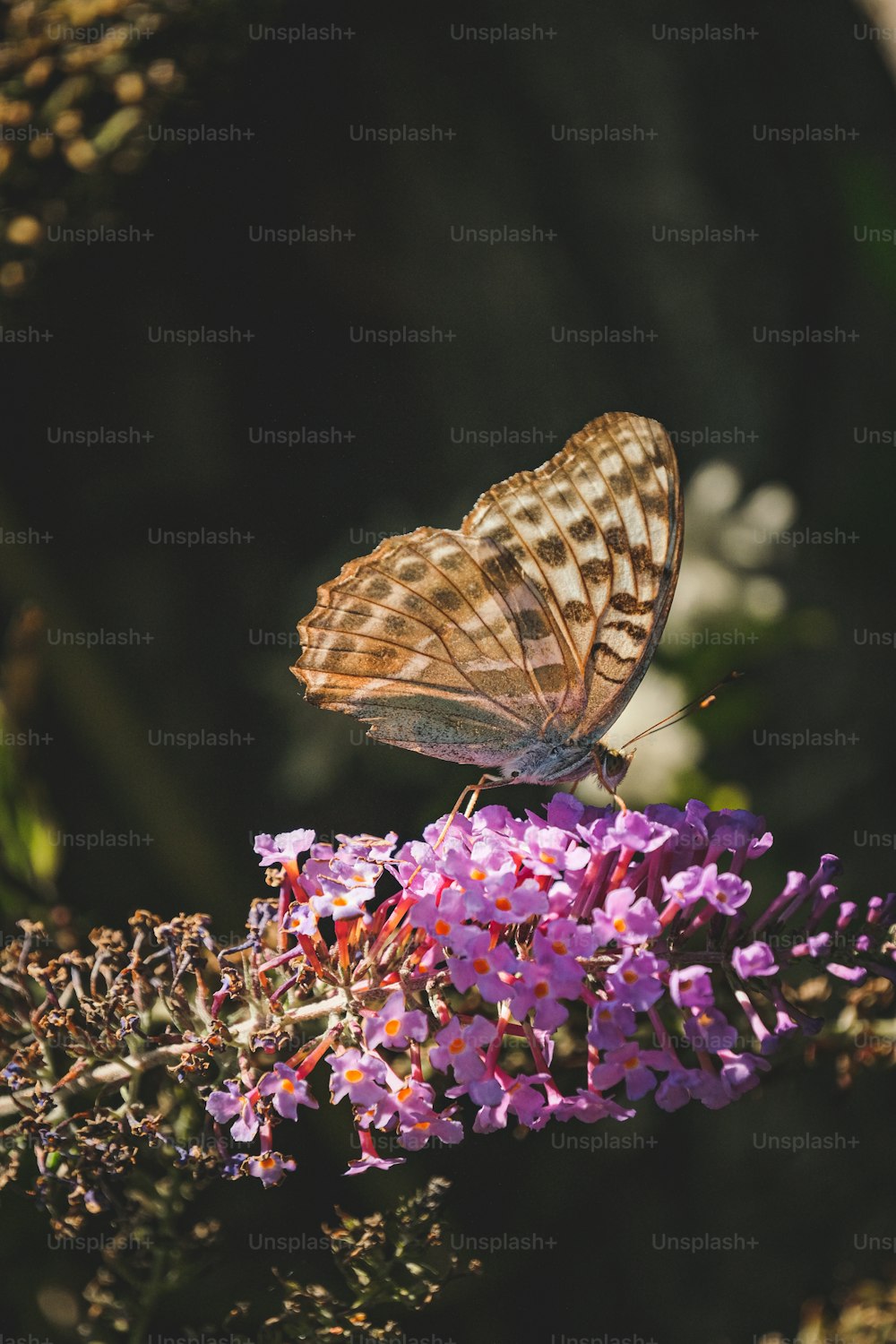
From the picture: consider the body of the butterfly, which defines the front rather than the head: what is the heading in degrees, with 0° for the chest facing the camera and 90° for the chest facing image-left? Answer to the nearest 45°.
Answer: approximately 270°

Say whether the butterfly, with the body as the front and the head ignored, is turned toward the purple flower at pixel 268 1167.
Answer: no
